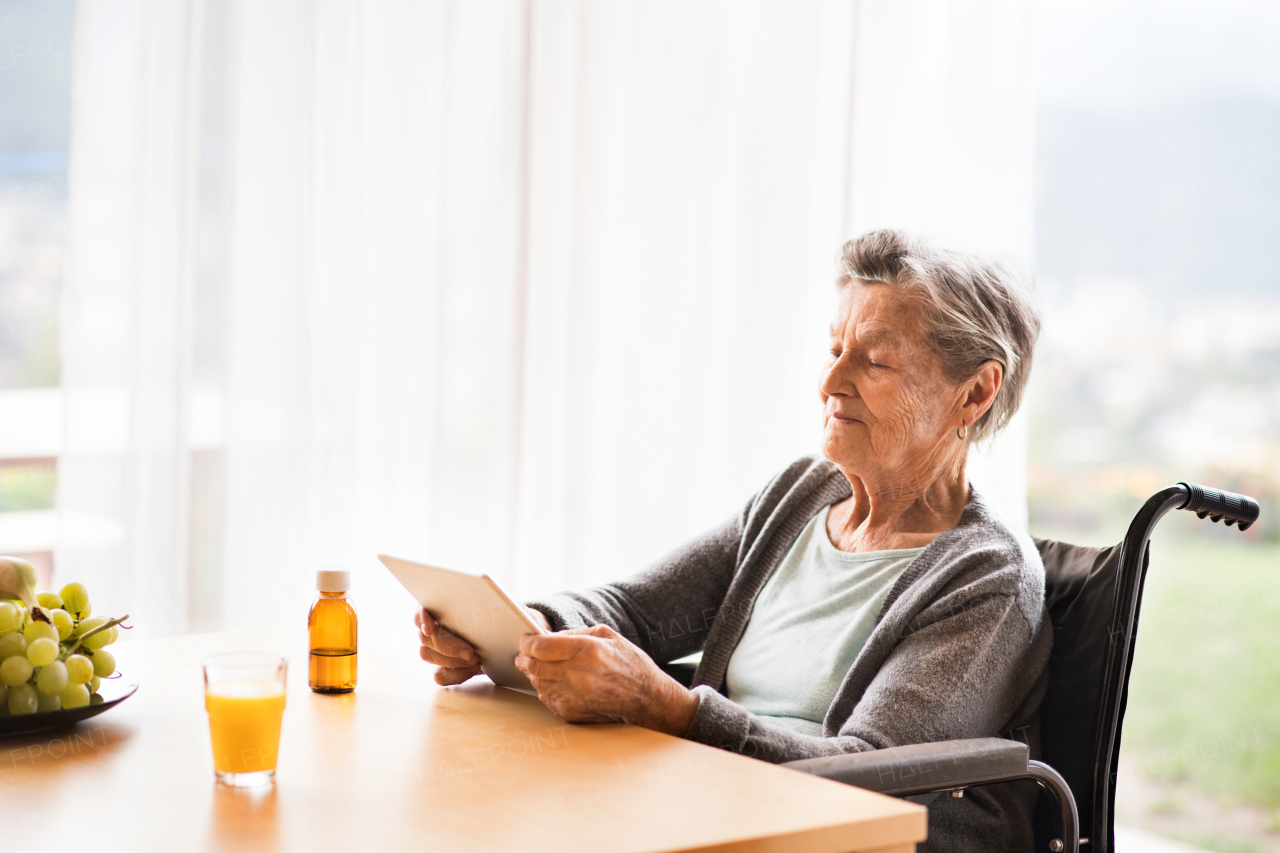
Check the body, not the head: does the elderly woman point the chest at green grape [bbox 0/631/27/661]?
yes

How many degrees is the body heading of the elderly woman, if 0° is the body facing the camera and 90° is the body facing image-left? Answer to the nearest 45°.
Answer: approximately 45°
